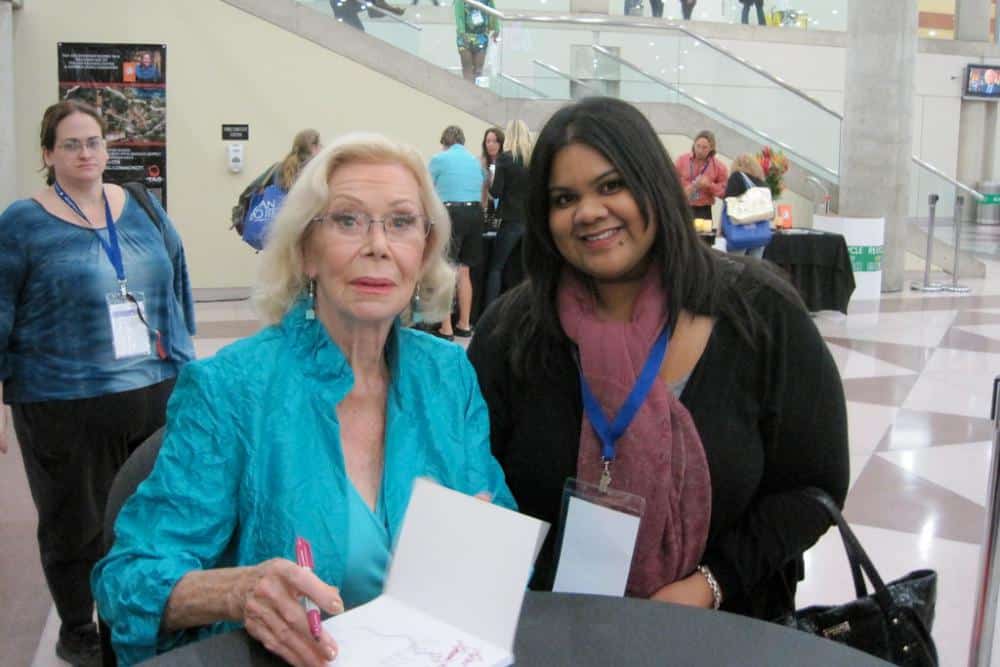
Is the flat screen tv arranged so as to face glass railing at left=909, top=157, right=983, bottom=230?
yes

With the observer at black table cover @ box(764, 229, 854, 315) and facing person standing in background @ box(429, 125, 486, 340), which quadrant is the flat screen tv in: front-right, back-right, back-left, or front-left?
back-right

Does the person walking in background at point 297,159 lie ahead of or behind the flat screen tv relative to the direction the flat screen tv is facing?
ahead

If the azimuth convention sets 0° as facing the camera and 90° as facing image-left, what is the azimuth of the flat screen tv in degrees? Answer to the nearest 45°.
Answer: approximately 0°

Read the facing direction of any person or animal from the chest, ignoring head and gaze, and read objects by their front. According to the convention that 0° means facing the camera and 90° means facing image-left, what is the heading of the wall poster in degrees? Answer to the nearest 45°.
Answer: approximately 0°

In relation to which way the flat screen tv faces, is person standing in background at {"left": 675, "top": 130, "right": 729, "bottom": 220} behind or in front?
in front

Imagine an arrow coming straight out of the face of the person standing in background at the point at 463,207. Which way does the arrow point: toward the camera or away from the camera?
away from the camera
